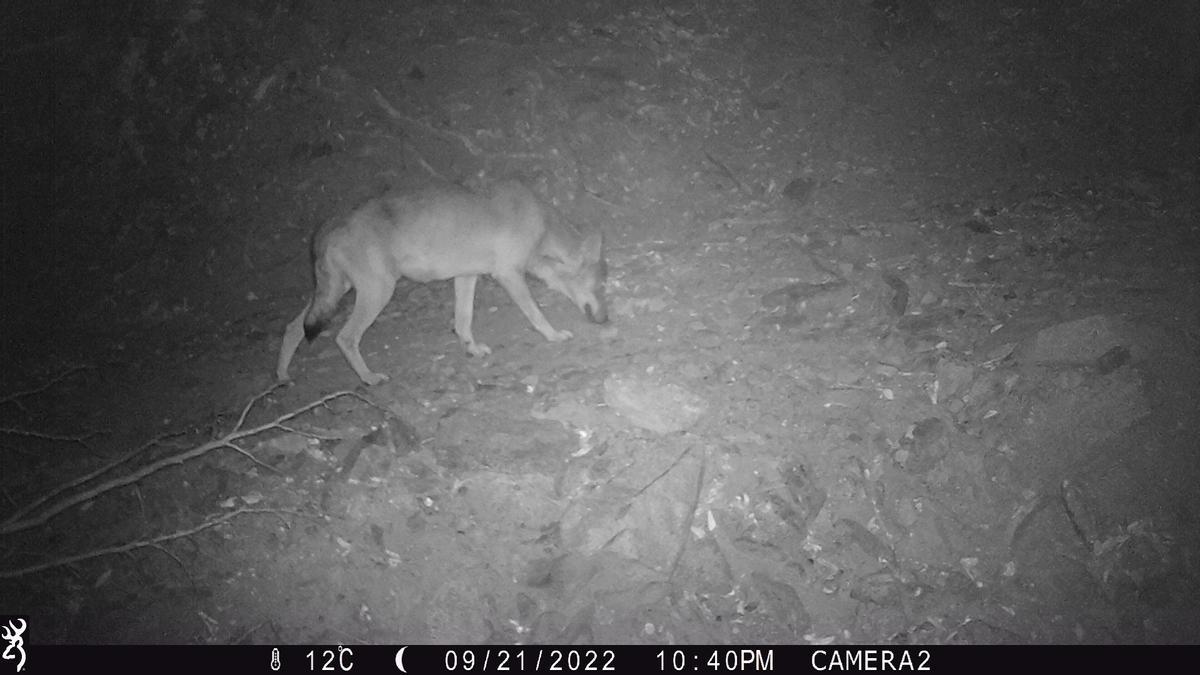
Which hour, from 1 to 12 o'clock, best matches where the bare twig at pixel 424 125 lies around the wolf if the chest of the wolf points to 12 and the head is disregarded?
The bare twig is roughly at 9 o'clock from the wolf.

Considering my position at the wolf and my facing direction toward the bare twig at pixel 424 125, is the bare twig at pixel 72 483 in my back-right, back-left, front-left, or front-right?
back-left

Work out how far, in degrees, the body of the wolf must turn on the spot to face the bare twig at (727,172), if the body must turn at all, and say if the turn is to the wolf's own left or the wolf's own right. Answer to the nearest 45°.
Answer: approximately 45° to the wolf's own left

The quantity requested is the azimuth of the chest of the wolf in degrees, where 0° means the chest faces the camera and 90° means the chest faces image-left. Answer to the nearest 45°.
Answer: approximately 270°

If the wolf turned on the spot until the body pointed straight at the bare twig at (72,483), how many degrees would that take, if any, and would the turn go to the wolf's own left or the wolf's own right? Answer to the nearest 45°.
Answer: approximately 135° to the wolf's own right
